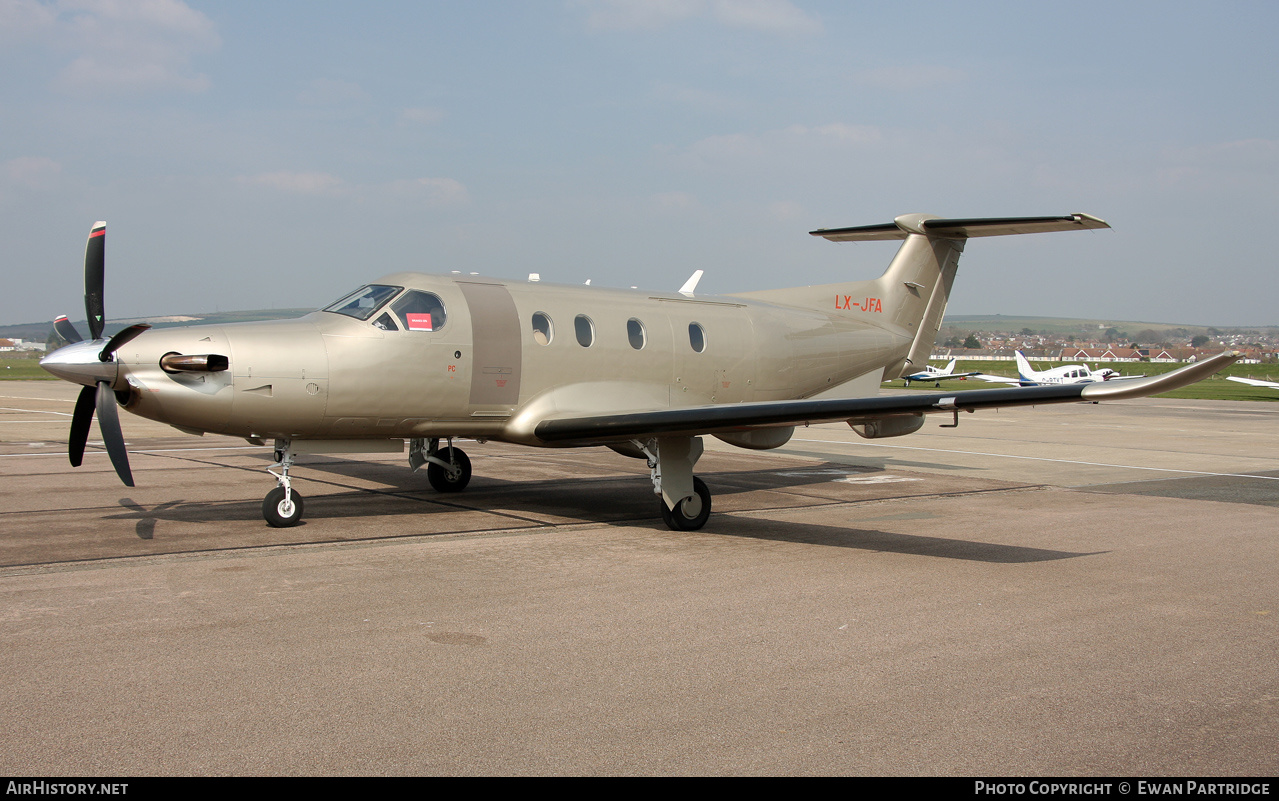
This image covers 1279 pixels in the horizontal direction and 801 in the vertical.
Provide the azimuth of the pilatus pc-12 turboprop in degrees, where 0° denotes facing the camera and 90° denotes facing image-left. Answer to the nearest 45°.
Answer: approximately 45°
